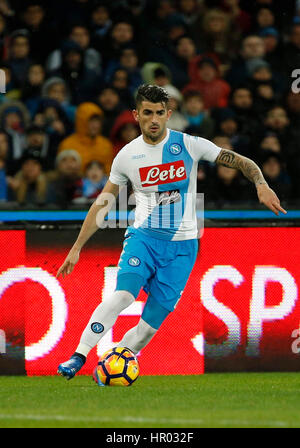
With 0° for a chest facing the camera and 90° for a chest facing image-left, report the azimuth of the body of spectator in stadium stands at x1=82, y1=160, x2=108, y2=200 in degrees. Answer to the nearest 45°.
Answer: approximately 0°

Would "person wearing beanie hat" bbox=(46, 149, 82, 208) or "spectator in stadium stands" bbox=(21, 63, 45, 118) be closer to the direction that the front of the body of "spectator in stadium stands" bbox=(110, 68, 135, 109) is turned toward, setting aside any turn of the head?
the person wearing beanie hat

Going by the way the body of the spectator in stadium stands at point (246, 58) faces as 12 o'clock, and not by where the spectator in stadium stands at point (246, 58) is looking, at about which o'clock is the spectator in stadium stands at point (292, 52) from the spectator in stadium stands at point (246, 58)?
the spectator in stadium stands at point (292, 52) is roughly at 8 o'clock from the spectator in stadium stands at point (246, 58).

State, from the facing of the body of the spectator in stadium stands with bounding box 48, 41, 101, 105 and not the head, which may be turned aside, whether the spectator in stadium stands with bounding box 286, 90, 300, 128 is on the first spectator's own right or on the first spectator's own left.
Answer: on the first spectator's own left

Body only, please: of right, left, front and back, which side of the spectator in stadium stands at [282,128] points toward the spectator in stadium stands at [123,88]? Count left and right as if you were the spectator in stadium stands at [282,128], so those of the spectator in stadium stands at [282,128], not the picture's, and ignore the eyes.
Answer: right

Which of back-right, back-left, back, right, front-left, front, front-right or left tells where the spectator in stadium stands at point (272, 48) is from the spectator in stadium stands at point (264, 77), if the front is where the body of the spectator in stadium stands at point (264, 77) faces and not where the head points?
back
